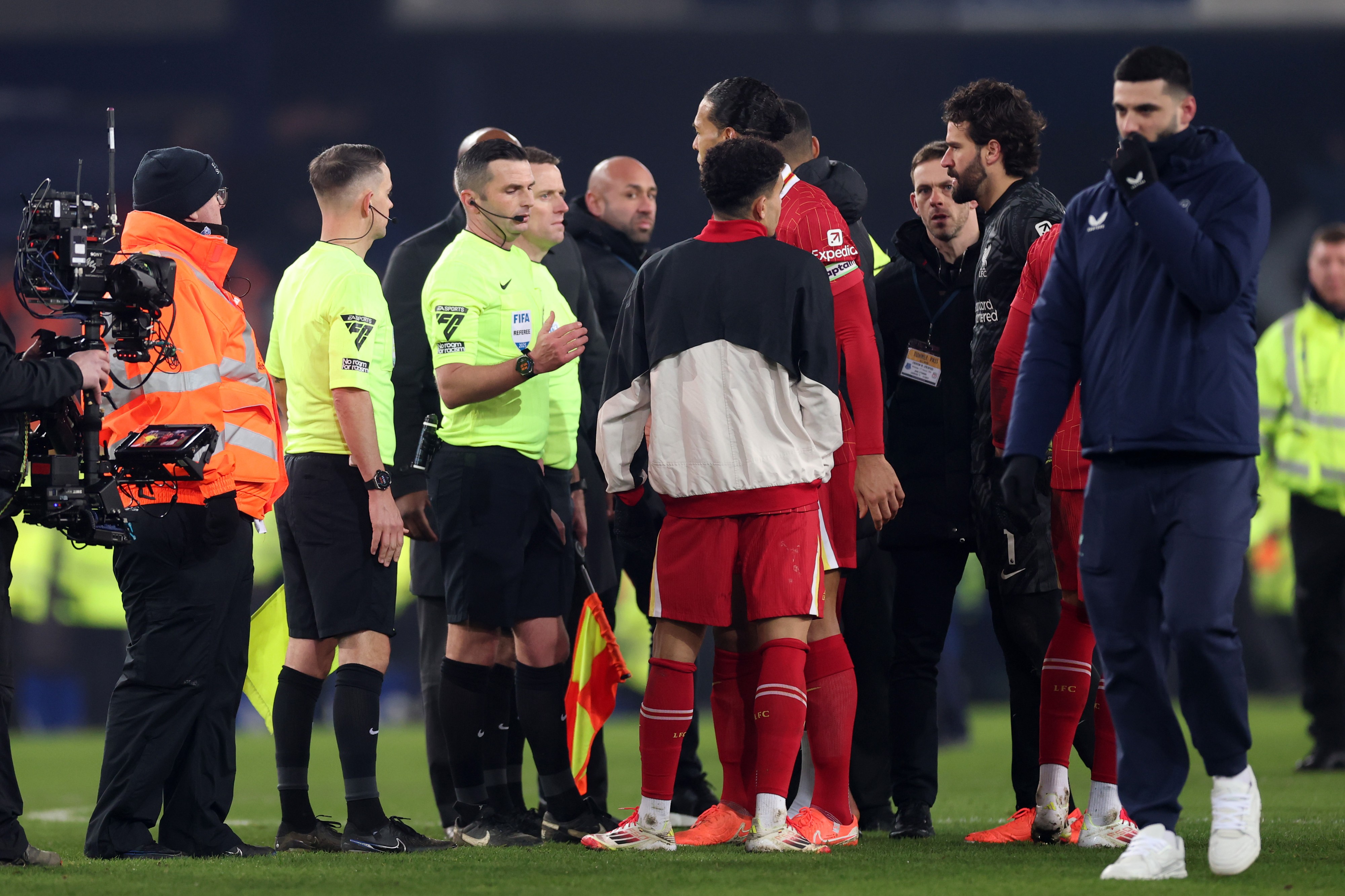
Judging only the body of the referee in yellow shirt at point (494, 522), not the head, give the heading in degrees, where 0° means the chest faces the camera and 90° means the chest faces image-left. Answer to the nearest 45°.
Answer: approximately 315°

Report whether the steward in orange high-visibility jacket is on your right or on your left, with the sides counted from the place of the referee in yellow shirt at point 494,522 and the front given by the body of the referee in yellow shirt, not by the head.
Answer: on your right

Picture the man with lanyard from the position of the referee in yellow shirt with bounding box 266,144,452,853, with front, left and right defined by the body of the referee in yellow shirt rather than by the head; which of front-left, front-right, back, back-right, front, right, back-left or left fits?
front-right

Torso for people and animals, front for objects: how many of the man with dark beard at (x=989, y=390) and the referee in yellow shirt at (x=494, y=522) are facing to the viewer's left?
1

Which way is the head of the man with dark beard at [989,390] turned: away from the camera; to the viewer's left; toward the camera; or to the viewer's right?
to the viewer's left

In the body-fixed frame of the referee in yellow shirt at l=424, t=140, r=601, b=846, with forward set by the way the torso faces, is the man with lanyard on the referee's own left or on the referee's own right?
on the referee's own left

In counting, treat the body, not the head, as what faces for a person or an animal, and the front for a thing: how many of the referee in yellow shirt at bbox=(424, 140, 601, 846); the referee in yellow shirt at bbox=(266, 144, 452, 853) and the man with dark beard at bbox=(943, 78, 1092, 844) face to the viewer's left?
1

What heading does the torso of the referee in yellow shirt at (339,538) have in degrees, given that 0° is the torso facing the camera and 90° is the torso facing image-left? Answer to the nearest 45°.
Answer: approximately 225°

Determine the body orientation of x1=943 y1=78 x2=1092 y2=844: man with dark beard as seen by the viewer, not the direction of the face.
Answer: to the viewer's left

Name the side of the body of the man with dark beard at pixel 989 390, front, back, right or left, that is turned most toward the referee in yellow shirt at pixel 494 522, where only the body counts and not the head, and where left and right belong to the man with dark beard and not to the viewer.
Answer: front
